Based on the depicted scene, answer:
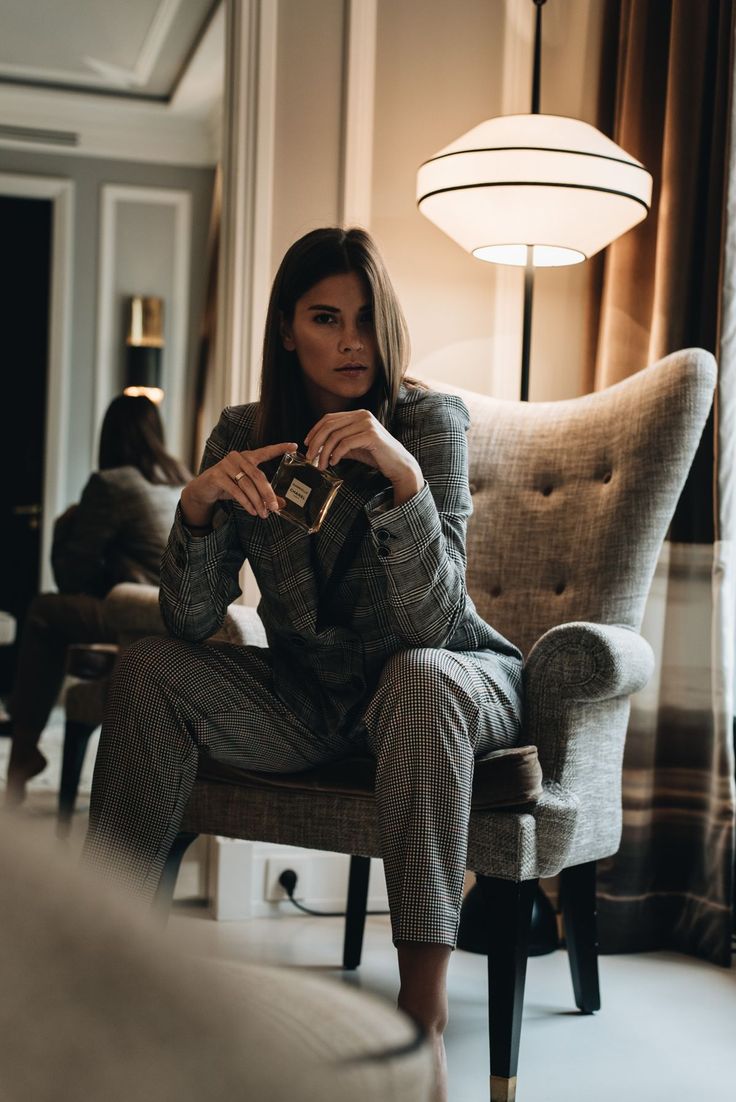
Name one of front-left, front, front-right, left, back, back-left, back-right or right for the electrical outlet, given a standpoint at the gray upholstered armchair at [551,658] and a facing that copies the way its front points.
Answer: right

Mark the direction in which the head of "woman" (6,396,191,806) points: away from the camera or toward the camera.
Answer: away from the camera

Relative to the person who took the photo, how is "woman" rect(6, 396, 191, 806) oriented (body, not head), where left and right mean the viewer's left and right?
facing away from the viewer and to the left of the viewer

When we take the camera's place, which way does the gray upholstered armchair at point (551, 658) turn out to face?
facing the viewer and to the left of the viewer

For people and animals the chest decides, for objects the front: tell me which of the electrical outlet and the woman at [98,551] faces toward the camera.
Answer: the electrical outlet

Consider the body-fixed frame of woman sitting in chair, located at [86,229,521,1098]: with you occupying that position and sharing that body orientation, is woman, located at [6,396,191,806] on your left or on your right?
on your right

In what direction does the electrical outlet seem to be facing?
toward the camera

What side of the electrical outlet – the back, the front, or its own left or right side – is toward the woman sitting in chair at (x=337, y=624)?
front

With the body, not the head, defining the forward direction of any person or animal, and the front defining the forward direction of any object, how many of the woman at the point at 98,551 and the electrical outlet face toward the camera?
1
